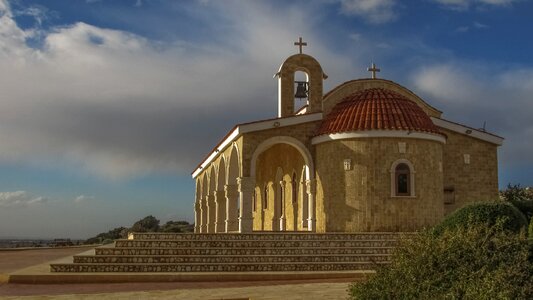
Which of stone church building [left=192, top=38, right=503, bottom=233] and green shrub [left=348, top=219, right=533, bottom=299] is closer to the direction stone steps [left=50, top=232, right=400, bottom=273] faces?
the green shrub

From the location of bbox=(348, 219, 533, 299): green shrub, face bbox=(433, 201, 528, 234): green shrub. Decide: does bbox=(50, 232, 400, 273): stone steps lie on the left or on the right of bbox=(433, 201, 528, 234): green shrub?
left

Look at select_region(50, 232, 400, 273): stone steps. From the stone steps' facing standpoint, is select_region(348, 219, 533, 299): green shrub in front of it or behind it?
in front

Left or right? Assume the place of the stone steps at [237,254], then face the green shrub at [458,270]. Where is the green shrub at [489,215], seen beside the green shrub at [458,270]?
left

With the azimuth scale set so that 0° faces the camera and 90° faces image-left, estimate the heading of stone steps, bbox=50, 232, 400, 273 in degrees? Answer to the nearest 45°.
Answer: approximately 0°

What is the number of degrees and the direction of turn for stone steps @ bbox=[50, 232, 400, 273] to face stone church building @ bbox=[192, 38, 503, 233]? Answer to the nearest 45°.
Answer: approximately 135° to its left
